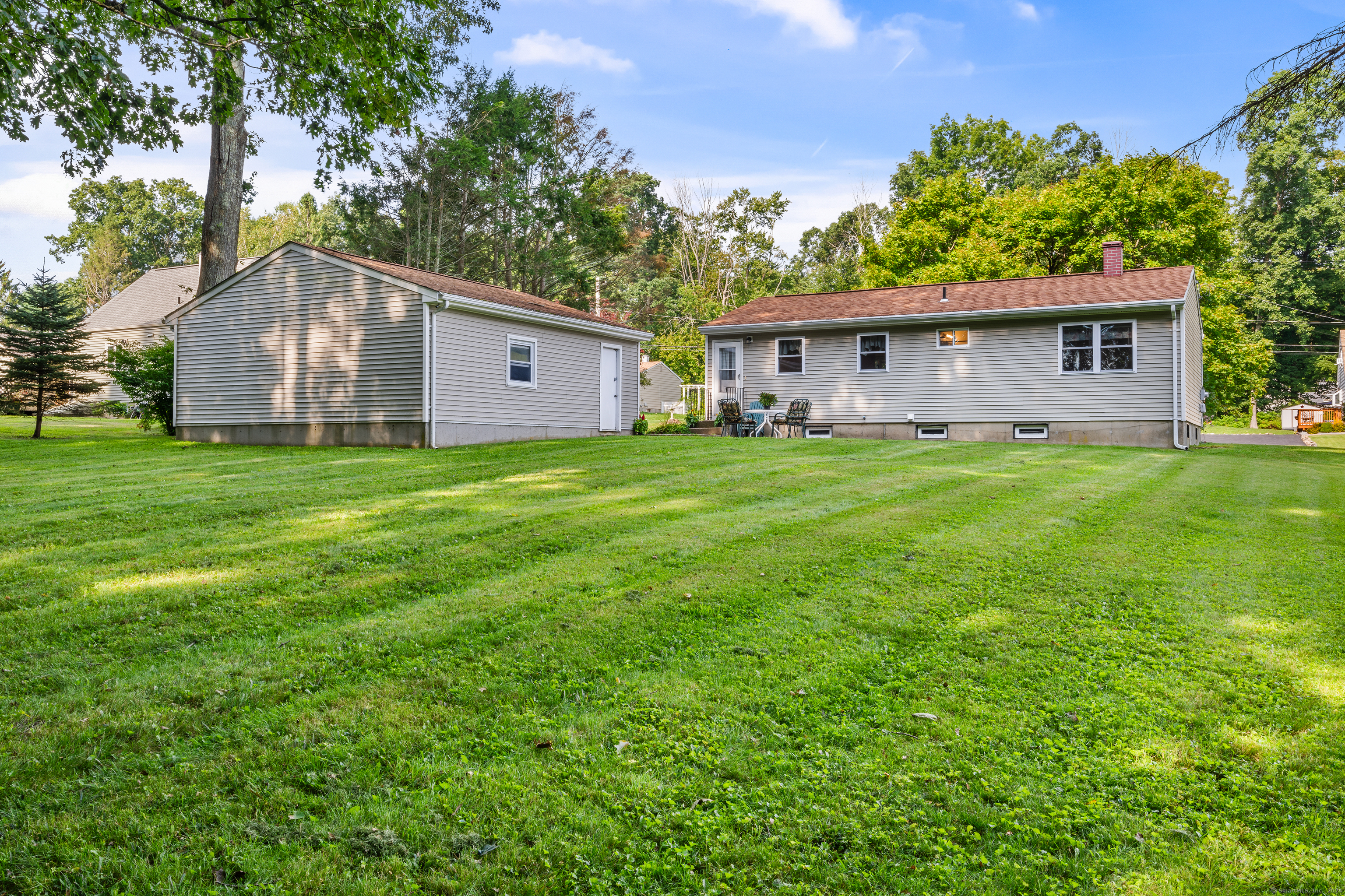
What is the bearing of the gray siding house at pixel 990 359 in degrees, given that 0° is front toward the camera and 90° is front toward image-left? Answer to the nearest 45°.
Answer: approximately 180°

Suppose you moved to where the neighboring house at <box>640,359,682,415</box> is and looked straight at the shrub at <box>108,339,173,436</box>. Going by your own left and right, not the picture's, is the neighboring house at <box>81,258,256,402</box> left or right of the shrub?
right

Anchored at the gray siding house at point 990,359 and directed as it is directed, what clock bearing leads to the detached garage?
The detached garage is roughly at 8 o'clock from the gray siding house.

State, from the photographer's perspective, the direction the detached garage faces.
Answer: facing away from the viewer and to the right of the viewer

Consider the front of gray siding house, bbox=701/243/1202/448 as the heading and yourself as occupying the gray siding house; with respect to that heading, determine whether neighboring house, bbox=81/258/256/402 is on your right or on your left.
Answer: on your left

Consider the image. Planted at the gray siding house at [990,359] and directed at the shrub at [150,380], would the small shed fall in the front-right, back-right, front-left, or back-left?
back-right

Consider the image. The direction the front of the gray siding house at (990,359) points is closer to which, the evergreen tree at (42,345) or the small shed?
the small shed
